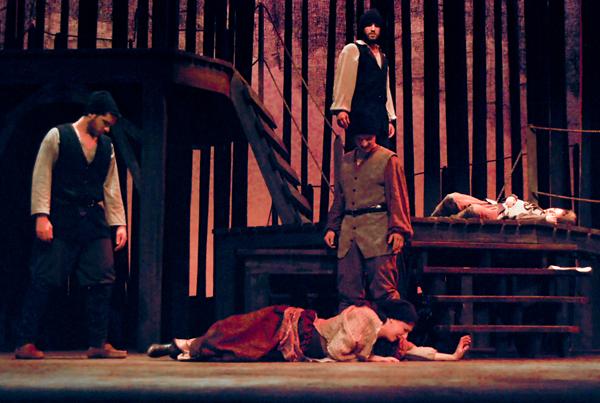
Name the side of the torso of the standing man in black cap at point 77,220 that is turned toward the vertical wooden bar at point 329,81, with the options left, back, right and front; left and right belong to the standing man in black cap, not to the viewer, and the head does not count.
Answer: left

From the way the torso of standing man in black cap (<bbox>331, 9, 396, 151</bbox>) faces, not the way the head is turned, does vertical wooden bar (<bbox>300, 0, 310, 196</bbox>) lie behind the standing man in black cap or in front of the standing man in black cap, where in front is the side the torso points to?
behind

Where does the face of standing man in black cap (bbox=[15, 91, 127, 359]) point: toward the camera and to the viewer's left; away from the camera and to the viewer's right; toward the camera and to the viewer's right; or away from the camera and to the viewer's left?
toward the camera and to the viewer's right

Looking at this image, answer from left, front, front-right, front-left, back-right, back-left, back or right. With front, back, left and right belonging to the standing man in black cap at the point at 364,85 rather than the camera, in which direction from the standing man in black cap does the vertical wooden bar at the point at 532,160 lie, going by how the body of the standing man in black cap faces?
left

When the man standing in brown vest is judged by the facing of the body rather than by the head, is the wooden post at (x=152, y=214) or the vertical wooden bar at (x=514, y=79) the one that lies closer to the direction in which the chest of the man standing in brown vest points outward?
the wooden post

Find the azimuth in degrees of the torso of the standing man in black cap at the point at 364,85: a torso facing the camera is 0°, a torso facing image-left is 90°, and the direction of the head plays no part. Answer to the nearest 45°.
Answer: approximately 315°

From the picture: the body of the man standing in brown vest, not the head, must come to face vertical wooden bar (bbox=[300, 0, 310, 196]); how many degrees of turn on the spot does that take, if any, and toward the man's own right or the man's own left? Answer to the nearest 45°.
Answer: approximately 135° to the man's own right

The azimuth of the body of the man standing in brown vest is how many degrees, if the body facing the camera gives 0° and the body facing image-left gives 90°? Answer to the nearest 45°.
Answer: approximately 45°

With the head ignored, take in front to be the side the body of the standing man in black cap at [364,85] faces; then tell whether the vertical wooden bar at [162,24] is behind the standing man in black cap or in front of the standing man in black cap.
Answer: behind
